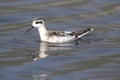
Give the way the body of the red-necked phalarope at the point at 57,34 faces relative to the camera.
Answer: to the viewer's left
